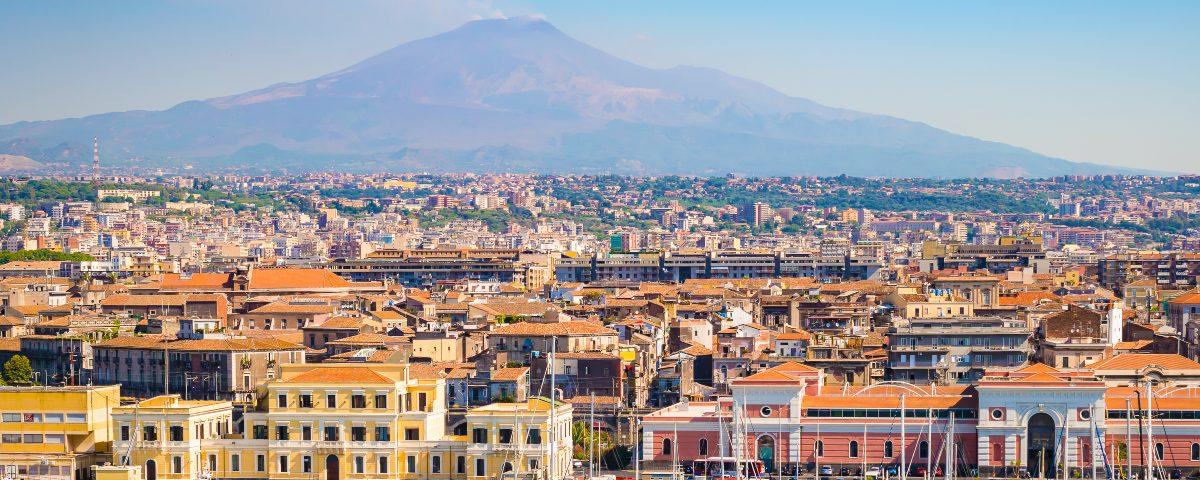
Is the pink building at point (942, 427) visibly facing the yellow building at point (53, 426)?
no

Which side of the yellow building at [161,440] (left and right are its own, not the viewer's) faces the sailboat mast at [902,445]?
left

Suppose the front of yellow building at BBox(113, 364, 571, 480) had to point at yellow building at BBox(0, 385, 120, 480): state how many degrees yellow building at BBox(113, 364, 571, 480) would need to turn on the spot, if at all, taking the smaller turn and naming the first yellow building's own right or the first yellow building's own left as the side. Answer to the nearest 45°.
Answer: approximately 90° to the first yellow building's own right

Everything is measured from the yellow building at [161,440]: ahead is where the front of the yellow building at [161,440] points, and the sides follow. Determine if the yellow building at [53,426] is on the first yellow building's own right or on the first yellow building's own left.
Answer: on the first yellow building's own right

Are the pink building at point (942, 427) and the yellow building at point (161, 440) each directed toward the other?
no

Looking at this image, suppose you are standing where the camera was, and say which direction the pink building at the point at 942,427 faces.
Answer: facing the viewer

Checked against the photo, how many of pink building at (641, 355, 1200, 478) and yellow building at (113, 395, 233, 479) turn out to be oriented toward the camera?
2

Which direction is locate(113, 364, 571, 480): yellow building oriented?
toward the camera

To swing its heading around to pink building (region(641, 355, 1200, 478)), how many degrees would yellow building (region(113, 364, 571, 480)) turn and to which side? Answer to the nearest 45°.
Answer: approximately 90° to its left
